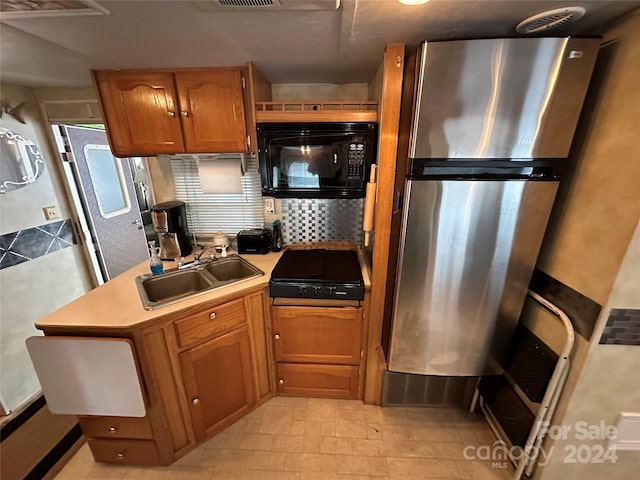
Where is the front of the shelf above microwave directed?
toward the camera

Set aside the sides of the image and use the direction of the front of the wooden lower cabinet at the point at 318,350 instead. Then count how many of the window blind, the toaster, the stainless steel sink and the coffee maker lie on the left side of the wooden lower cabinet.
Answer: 0

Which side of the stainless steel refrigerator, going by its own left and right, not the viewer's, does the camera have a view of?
front

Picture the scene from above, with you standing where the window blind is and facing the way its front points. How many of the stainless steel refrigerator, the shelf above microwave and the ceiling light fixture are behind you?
0

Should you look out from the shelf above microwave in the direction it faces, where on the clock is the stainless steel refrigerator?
The stainless steel refrigerator is roughly at 10 o'clock from the shelf above microwave.

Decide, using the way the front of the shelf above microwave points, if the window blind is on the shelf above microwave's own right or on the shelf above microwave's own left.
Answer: on the shelf above microwave's own right

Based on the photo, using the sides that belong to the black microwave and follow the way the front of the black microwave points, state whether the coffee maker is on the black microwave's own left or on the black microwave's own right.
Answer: on the black microwave's own right

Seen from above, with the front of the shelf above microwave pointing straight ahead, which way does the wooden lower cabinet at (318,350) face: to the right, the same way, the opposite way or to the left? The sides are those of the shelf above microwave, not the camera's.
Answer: the same way

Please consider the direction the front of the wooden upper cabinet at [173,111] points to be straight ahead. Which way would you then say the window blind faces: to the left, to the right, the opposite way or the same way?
the same way

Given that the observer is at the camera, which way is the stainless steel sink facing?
facing the viewer and to the right of the viewer

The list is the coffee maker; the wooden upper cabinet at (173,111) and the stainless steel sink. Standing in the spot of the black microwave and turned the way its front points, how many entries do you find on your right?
3

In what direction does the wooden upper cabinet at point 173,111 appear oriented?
toward the camera

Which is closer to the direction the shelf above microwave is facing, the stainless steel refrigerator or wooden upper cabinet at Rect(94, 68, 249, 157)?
the stainless steel refrigerator

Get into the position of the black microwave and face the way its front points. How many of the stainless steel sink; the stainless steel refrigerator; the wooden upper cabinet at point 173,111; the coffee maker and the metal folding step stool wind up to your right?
3

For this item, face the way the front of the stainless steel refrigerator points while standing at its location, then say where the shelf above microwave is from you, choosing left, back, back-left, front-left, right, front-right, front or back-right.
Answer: right

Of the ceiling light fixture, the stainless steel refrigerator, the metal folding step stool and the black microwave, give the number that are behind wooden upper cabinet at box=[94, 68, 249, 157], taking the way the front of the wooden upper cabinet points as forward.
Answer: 0
